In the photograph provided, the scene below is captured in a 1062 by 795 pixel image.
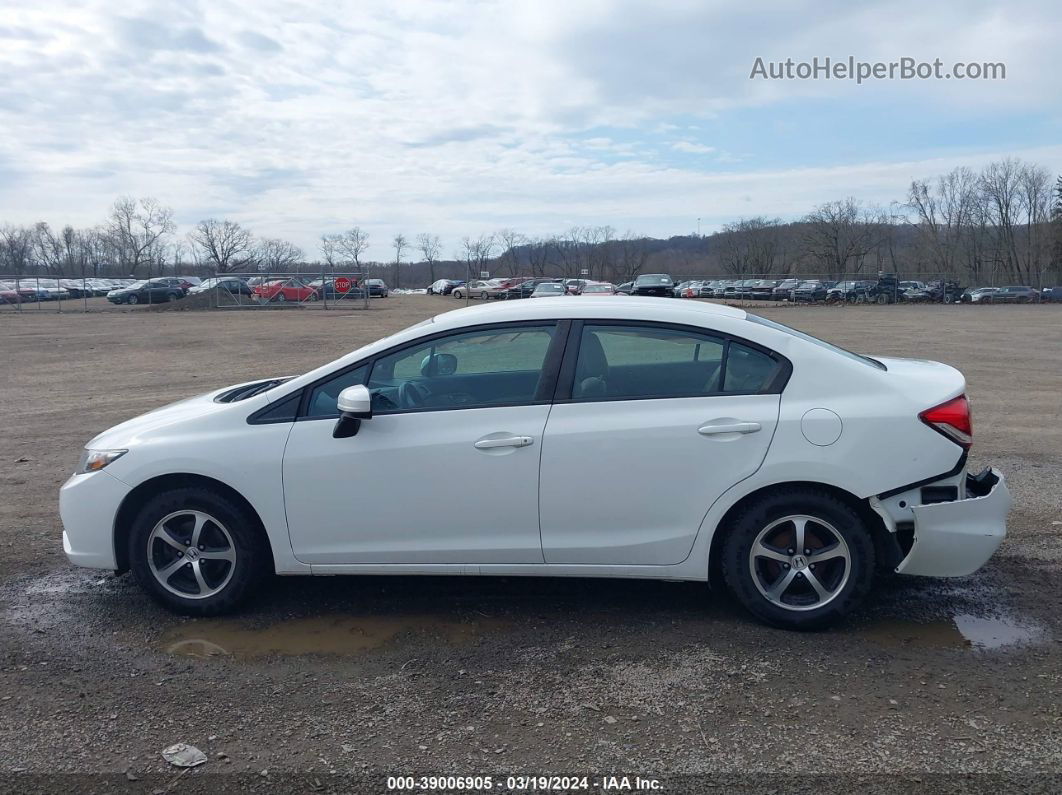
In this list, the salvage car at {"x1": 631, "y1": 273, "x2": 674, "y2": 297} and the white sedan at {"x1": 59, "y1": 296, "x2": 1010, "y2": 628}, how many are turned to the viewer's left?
1

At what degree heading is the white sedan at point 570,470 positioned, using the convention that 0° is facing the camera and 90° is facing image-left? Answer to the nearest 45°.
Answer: approximately 90°

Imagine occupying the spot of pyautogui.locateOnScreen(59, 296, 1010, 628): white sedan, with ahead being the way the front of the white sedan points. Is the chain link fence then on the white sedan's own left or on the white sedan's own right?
on the white sedan's own right

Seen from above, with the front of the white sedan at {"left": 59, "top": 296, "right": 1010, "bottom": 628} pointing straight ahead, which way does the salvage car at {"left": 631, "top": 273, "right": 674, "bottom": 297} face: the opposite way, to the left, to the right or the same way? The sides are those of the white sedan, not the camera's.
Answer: to the left

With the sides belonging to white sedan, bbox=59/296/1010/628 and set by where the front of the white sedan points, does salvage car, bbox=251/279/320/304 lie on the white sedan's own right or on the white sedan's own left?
on the white sedan's own right

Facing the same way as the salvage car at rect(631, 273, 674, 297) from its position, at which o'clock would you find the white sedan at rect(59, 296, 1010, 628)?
The white sedan is roughly at 12 o'clock from the salvage car.

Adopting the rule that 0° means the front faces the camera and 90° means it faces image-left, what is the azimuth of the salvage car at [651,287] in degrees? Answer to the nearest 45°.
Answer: approximately 0°
